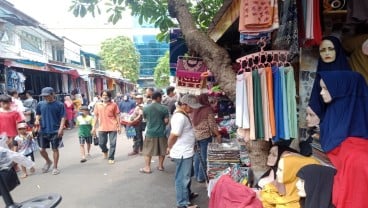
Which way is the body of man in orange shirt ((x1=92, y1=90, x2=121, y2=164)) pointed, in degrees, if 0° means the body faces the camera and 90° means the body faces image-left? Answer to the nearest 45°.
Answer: approximately 0°

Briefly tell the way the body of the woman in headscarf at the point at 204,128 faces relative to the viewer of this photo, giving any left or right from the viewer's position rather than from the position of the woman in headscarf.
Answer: facing away from the viewer and to the right of the viewer

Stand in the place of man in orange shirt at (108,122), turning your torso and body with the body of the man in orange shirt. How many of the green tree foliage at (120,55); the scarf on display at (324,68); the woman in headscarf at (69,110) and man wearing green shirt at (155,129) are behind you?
2

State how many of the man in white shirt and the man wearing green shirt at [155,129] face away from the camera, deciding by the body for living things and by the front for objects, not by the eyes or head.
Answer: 1

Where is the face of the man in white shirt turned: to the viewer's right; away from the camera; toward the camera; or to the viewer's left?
to the viewer's right
